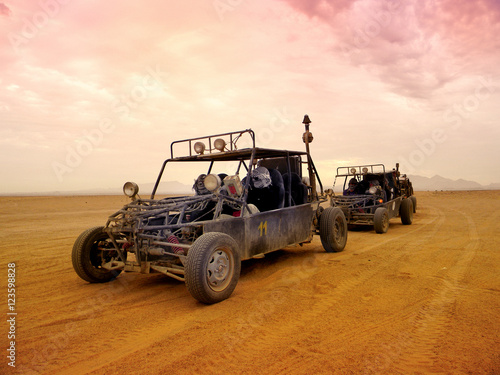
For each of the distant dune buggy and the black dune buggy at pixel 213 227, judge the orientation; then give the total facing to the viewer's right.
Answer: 0

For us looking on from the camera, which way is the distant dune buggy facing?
facing the viewer and to the left of the viewer

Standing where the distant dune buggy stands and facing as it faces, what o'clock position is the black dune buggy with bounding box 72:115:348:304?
The black dune buggy is roughly at 11 o'clock from the distant dune buggy.

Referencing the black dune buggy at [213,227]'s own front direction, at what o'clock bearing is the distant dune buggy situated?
The distant dune buggy is roughly at 6 o'clock from the black dune buggy.

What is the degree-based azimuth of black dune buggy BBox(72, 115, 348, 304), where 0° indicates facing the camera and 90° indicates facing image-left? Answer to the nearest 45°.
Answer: approximately 45°

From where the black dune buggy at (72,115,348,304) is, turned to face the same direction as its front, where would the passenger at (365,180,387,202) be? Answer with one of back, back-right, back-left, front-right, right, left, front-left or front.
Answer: back

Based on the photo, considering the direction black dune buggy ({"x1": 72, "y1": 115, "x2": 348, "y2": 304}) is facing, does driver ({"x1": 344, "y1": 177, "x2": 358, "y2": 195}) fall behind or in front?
behind
